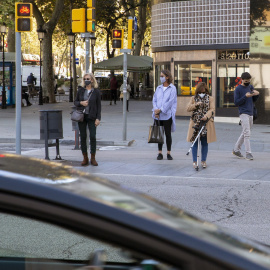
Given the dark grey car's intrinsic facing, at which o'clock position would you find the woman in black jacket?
The woman in black jacket is roughly at 9 o'clock from the dark grey car.

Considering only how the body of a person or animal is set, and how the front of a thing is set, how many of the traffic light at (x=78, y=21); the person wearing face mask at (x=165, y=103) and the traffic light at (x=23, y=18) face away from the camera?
1

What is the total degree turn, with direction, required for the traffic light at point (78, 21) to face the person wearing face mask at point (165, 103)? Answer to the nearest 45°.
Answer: approximately 135° to its right

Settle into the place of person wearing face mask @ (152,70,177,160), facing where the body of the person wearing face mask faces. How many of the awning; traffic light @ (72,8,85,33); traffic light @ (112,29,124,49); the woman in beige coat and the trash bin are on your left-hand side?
1

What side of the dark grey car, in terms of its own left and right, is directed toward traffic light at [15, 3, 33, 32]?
left

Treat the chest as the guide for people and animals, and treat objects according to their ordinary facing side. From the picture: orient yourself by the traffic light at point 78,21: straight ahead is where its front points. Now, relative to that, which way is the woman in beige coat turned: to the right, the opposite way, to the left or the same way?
the opposite way

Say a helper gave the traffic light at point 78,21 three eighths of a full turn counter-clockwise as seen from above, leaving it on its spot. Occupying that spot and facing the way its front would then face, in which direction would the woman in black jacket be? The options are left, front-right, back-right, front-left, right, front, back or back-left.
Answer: front-left

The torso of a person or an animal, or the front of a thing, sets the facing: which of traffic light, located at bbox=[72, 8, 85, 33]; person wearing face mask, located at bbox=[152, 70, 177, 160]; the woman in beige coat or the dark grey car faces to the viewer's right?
the dark grey car

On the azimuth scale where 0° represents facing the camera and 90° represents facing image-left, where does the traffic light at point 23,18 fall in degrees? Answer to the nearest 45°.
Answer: approximately 0°

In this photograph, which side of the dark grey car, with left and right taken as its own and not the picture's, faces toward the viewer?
right

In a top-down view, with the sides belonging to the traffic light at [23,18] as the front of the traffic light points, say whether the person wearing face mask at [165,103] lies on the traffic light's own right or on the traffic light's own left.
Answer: on the traffic light's own left

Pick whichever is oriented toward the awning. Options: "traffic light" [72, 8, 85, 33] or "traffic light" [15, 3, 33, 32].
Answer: "traffic light" [72, 8, 85, 33]

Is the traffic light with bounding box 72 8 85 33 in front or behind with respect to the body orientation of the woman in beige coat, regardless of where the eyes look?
behind

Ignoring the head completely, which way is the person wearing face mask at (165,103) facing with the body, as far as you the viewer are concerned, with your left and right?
facing the viewer and to the left of the viewer

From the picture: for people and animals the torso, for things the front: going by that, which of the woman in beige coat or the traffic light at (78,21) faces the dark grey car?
the woman in beige coat

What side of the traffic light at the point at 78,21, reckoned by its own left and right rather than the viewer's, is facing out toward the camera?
back

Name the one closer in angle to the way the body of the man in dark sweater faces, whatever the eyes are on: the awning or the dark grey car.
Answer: the dark grey car

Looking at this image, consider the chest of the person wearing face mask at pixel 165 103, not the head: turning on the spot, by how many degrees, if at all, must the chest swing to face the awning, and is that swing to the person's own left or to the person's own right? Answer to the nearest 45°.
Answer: approximately 135° to the person's own right

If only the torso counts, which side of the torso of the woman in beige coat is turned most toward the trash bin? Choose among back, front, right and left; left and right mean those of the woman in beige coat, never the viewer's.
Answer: right

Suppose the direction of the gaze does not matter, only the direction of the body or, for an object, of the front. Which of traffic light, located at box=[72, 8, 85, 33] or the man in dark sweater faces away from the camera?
the traffic light
